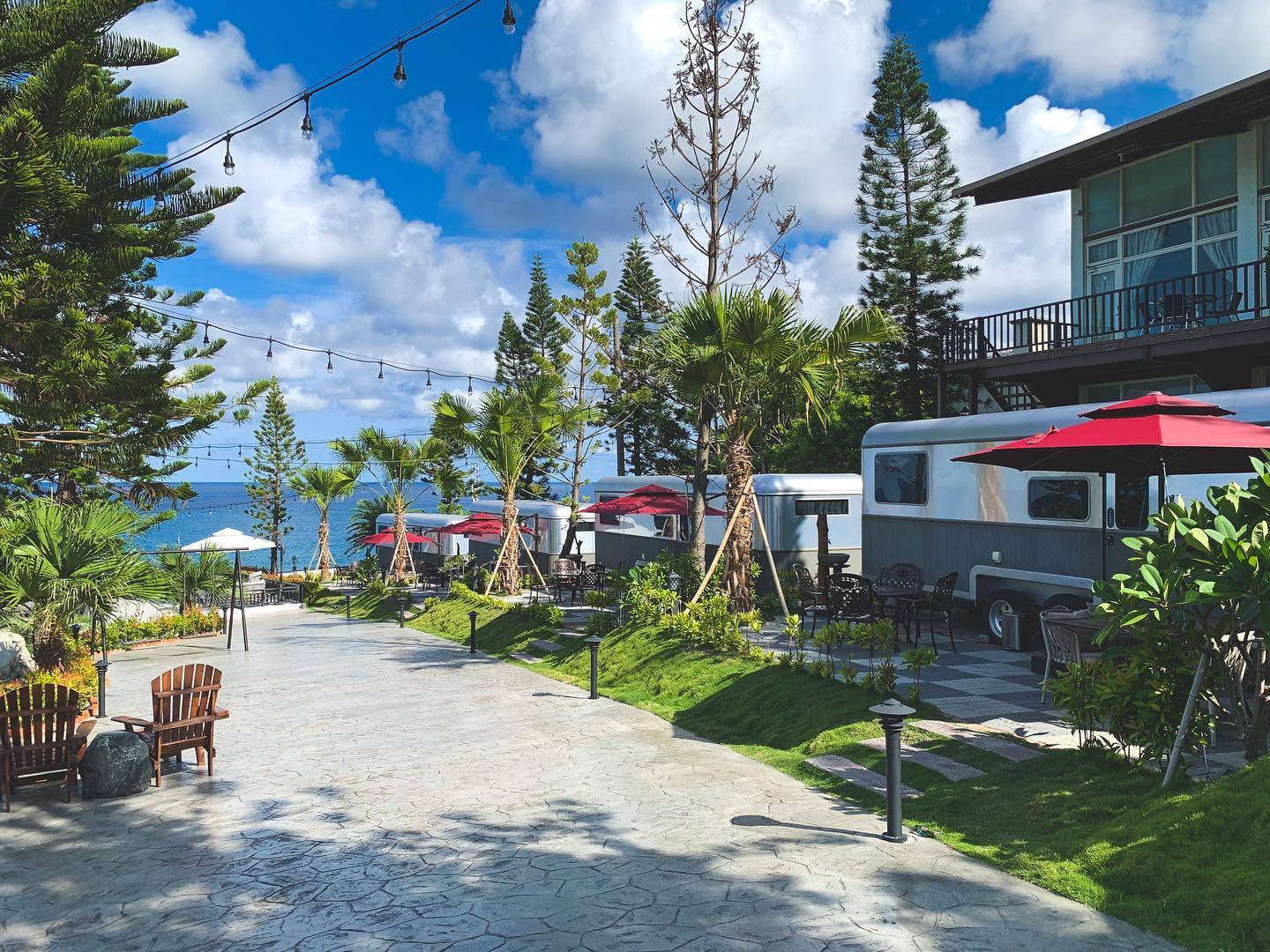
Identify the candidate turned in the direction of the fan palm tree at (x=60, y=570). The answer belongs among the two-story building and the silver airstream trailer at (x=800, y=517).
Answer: the two-story building

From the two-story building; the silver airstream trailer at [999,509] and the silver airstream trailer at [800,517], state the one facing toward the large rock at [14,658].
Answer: the two-story building

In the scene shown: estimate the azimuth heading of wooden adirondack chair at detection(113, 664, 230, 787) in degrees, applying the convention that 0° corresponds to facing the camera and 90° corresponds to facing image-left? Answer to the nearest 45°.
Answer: approximately 135°

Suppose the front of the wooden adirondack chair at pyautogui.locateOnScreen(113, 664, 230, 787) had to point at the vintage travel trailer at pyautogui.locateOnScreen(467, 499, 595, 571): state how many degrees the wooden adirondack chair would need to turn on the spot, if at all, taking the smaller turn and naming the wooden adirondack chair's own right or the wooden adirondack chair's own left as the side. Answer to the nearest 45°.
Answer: approximately 90° to the wooden adirondack chair's own right

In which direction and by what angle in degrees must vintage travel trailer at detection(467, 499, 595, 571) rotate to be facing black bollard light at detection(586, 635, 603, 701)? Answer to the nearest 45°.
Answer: approximately 45° to its right

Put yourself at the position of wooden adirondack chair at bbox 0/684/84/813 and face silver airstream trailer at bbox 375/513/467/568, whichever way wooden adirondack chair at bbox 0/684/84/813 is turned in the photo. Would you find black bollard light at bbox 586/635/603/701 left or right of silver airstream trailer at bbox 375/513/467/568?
right
